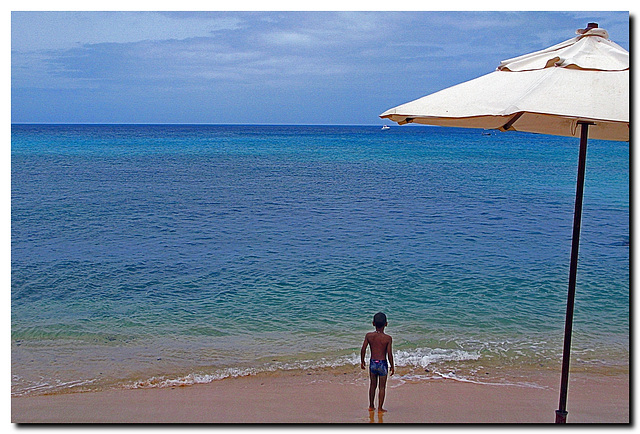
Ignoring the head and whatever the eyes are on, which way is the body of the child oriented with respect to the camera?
away from the camera
